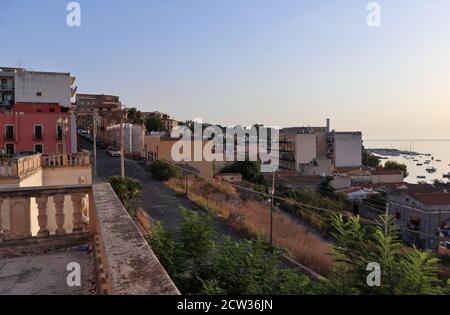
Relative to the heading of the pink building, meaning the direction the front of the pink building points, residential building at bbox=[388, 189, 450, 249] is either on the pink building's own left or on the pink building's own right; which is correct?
on the pink building's own left

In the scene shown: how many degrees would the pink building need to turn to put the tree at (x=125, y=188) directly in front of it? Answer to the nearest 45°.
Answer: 0° — it already faces it

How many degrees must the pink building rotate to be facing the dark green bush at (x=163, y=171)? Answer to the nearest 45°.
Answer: approximately 45° to its left

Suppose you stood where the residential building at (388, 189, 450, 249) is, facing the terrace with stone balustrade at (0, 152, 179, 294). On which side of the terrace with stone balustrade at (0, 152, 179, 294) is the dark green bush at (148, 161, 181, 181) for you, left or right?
right
